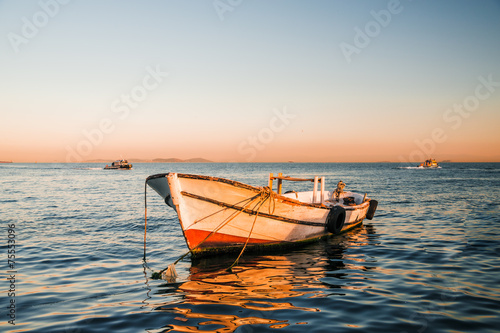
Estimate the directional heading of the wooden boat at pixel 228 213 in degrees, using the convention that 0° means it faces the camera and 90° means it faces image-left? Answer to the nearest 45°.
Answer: approximately 45°
